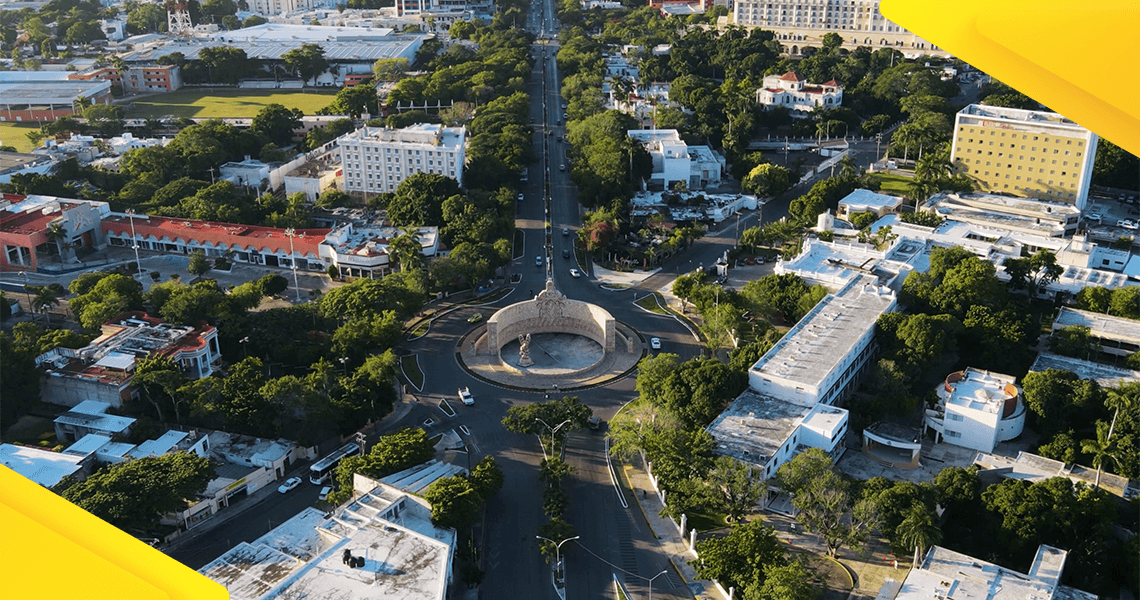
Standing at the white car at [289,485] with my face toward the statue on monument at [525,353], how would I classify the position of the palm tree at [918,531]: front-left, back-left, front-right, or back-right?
front-right

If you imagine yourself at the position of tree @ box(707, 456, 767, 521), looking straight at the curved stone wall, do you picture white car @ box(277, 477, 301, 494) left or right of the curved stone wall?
left

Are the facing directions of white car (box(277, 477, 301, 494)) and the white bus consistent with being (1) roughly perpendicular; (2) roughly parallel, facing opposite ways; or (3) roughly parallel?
roughly parallel

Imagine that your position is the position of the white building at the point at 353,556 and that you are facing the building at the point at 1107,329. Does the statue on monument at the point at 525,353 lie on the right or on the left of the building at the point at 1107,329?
left
